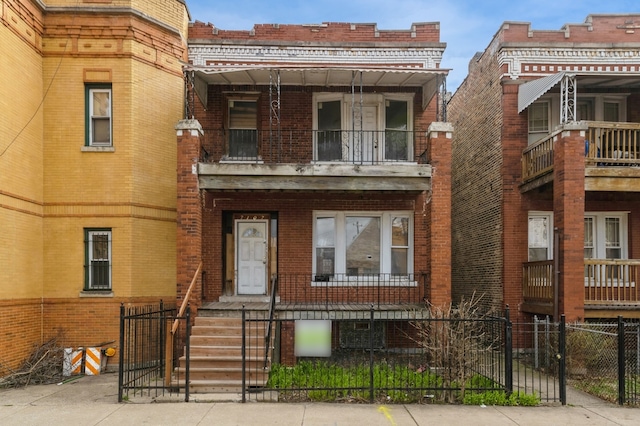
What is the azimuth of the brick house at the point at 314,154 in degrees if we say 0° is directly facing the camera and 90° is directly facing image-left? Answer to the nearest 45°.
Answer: approximately 0°

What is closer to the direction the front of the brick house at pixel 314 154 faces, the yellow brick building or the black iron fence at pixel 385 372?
the black iron fence

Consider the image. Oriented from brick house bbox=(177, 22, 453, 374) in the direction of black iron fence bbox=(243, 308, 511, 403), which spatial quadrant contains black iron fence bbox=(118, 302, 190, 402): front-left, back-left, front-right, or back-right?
front-right

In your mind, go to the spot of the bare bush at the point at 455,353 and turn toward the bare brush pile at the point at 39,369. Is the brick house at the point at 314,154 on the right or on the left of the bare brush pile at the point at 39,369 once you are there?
right

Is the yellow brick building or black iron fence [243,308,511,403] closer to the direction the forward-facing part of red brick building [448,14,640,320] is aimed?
the black iron fence

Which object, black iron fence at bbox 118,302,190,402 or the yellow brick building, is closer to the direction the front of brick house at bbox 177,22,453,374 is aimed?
the black iron fence

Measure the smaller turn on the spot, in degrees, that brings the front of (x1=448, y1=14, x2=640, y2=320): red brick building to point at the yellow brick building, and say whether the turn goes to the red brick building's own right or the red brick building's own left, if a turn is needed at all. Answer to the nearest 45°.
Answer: approximately 45° to the red brick building's own right

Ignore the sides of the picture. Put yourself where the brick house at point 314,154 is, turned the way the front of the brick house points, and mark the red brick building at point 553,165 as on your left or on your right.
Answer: on your left

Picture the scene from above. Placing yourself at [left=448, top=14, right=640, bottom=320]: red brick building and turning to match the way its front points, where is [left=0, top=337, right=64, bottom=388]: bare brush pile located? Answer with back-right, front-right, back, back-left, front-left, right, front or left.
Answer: front-right

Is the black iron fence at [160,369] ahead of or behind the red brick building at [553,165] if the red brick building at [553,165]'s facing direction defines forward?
ahead

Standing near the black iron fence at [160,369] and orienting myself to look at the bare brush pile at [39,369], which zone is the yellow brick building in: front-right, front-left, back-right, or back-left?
front-right

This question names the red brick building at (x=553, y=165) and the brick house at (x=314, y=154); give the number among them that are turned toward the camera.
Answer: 2

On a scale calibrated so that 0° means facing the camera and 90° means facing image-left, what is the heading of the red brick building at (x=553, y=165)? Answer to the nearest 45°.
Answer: approximately 0°
